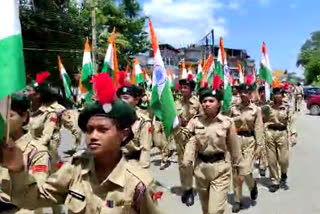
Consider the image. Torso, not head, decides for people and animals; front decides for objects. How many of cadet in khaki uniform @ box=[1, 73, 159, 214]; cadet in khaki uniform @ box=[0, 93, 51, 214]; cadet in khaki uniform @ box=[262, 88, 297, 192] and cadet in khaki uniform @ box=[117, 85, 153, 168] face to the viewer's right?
0

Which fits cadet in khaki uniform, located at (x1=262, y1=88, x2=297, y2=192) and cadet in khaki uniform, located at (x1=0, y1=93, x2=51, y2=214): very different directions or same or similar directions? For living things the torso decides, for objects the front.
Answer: same or similar directions

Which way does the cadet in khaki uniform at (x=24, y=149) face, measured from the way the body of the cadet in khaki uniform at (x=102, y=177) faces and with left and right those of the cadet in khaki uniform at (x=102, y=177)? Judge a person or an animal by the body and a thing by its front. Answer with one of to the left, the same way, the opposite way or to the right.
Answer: the same way

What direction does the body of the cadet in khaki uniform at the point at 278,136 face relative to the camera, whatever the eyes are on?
toward the camera

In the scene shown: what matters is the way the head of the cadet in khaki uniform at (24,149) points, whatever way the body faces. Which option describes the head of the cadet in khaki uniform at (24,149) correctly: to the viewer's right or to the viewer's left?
to the viewer's left

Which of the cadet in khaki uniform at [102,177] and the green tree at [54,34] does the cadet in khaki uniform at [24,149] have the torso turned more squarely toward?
the cadet in khaki uniform

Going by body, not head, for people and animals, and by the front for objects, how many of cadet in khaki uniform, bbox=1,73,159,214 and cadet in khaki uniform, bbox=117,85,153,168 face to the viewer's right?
0

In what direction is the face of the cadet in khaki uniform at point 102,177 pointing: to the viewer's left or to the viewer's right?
to the viewer's left

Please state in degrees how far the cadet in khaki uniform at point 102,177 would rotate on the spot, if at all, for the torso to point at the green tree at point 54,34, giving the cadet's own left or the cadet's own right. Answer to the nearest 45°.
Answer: approximately 135° to the cadet's own right

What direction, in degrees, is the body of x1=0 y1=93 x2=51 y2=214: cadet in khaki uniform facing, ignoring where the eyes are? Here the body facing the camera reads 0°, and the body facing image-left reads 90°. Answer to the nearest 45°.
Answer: approximately 45°

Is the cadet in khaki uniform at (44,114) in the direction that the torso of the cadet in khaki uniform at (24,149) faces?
no

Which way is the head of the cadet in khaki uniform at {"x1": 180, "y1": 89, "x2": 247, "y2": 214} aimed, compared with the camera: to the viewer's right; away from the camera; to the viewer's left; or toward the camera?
toward the camera

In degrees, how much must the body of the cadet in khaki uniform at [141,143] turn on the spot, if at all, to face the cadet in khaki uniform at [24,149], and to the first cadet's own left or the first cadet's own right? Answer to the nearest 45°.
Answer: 0° — they already face them
